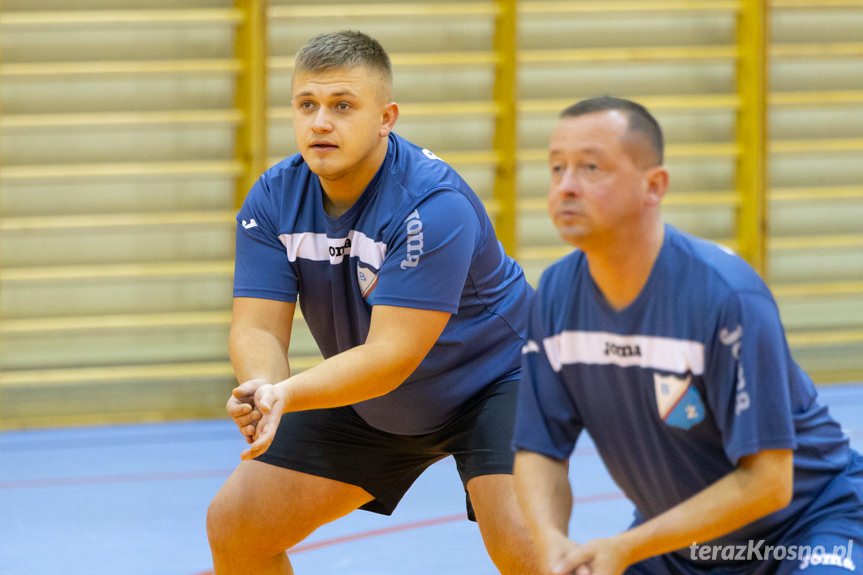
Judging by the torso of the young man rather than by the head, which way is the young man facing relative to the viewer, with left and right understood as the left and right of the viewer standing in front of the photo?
facing the viewer and to the left of the viewer
